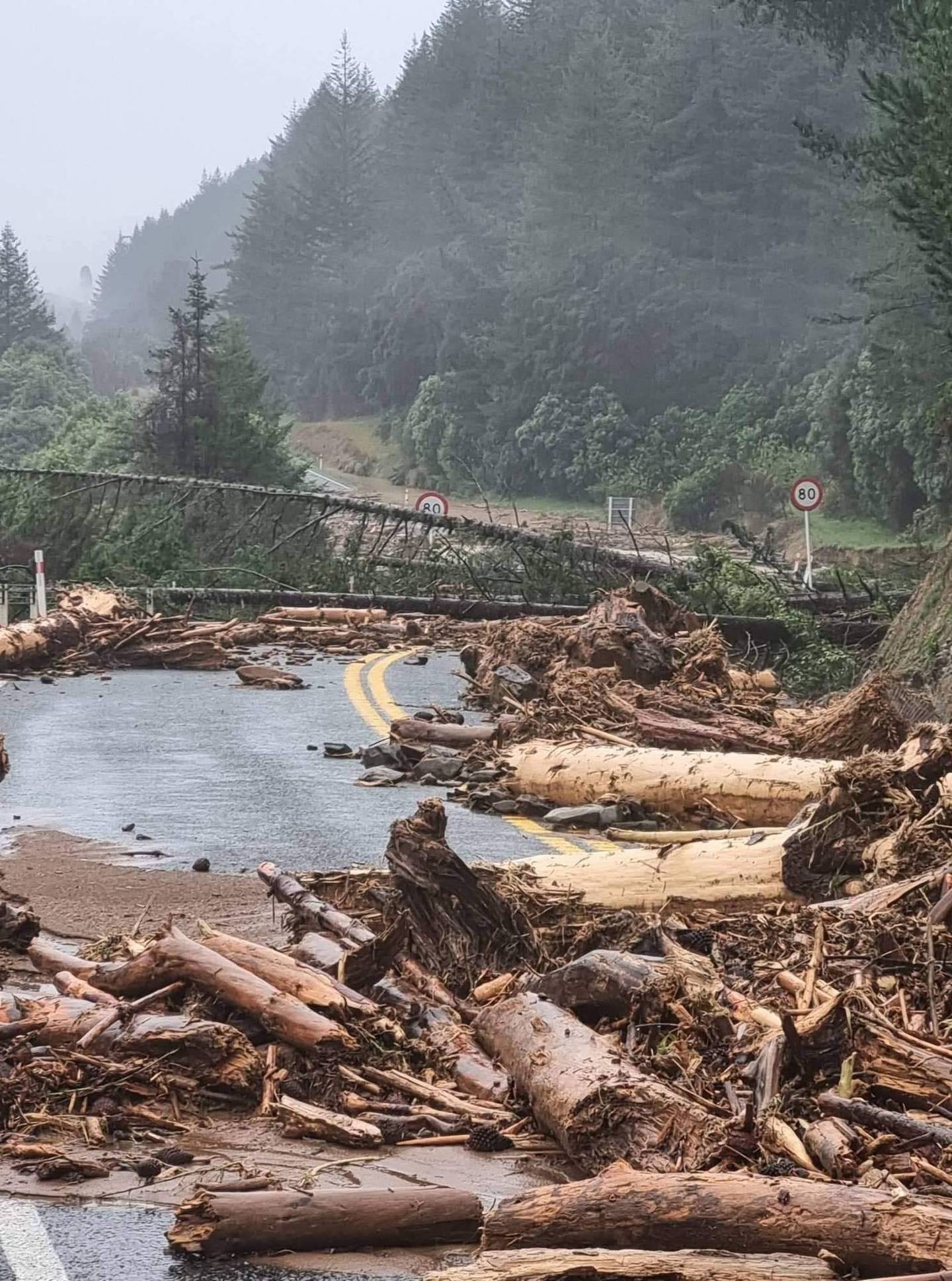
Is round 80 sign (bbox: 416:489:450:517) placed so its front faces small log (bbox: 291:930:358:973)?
yes

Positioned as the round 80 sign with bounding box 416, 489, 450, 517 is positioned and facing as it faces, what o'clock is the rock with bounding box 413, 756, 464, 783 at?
The rock is roughly at 12 o'clock from the round 80 sign.

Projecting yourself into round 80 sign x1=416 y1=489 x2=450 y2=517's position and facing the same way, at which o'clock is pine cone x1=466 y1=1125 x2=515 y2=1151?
The pine cone is roughly at 12 o'clock from the round 80 sign.

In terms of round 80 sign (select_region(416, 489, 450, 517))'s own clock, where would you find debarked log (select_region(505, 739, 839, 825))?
The debarked log is roughly at 12 o'clock from the round 80 sign.

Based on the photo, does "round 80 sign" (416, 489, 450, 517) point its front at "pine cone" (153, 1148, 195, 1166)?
yes

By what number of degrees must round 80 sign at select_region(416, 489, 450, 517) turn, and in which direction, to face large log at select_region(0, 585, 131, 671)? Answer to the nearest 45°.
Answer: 0° — it already faces it

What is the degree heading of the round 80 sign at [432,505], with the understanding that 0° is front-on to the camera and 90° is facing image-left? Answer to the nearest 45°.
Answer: approximately 0°

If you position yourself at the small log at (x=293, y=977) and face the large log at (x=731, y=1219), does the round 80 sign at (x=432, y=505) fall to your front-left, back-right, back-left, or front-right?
back-left
